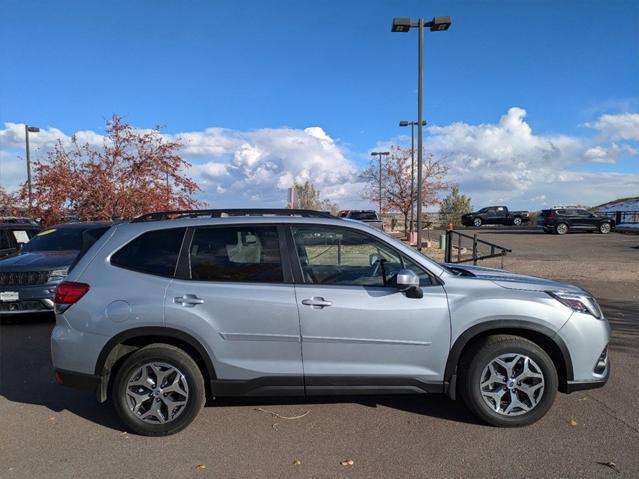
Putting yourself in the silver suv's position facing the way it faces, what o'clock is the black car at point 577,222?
The black car is roughly at 10 o'clock from the silver suv.

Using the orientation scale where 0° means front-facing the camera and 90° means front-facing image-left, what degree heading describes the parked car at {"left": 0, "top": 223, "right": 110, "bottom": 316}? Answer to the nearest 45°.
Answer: approximately 45°

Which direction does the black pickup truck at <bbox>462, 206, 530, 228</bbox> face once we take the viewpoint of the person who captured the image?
facing to the left of the viewer

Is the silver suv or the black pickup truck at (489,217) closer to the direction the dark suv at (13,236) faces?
the silver suv

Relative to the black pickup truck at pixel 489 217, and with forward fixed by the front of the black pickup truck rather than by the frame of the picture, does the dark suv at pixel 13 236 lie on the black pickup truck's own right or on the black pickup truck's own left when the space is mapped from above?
on the black pickup truck's own left

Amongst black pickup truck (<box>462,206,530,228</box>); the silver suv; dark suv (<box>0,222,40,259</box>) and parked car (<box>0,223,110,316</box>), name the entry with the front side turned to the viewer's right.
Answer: the silver suv

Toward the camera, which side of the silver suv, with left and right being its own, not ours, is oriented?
right

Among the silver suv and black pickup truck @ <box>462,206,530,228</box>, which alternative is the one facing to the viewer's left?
the black pickup truck

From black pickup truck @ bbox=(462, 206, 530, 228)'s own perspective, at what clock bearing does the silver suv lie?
The silver suv is roughly at 9 o'clock from the black pickup truck.

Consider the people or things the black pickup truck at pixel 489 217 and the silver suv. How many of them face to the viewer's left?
1

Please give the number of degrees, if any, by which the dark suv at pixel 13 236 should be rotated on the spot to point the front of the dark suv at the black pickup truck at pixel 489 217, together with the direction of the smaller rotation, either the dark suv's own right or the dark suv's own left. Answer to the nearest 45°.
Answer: approximately 180°

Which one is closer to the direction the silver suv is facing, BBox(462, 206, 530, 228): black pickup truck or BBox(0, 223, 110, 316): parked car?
the black pickup truck

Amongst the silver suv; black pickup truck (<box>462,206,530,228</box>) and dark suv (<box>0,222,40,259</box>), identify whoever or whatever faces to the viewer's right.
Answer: the silver suv

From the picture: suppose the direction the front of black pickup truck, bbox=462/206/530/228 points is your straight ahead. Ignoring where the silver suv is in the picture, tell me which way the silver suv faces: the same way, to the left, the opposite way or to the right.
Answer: the opposite way

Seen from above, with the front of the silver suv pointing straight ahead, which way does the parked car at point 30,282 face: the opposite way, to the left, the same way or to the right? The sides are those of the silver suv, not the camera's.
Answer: to the right
